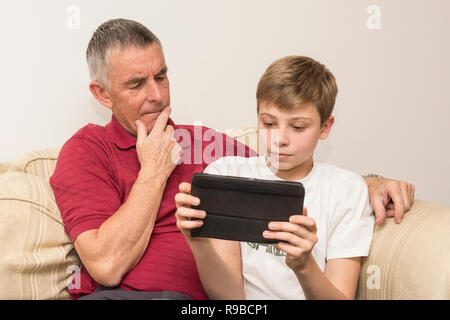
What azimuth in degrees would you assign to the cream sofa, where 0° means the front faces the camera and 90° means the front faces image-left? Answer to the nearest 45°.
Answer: approximately 0°

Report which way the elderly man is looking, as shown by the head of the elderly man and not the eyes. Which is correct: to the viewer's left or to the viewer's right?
to the viewer's right
